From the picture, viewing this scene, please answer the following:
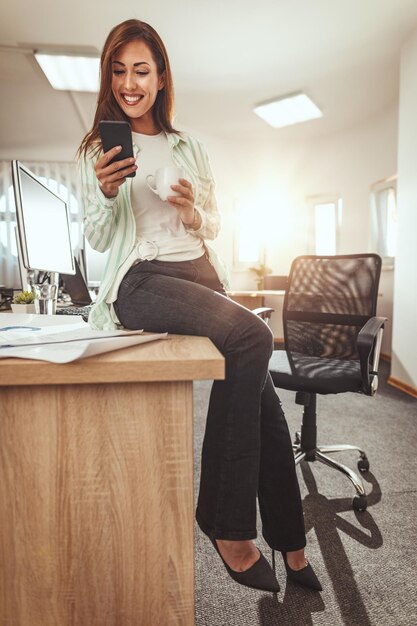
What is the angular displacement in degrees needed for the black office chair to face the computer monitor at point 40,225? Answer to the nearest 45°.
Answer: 0° — it already faces it

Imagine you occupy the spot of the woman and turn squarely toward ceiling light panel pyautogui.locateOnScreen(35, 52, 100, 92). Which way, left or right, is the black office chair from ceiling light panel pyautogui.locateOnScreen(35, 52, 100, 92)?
right

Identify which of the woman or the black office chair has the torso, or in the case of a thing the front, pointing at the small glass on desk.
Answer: the black office chair

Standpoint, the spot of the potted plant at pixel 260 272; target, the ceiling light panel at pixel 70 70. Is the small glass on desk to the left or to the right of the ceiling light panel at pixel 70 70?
left

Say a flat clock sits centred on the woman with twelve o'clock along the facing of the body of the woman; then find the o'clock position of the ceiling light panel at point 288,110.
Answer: The ceiling light panel is roughly at 8 o'clock from the woman.

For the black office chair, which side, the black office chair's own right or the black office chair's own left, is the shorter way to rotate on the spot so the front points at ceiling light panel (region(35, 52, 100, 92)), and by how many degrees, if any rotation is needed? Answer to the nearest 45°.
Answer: approximately 90° to the black office chair's own right

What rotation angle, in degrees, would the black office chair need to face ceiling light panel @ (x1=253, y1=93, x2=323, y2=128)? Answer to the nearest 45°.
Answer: approximately 135° to its right

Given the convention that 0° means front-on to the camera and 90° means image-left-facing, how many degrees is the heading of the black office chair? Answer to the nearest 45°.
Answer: approximately 45°

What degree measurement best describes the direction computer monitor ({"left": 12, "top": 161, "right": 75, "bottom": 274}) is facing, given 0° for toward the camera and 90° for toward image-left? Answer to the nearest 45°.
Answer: approximately 315°

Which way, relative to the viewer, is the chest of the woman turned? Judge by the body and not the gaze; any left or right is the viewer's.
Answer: facing the viewer and to the right of the viewer

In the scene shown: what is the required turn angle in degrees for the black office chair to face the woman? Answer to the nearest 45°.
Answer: approximately 45° to its left

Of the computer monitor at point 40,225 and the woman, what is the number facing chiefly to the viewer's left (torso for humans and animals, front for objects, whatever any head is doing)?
0
